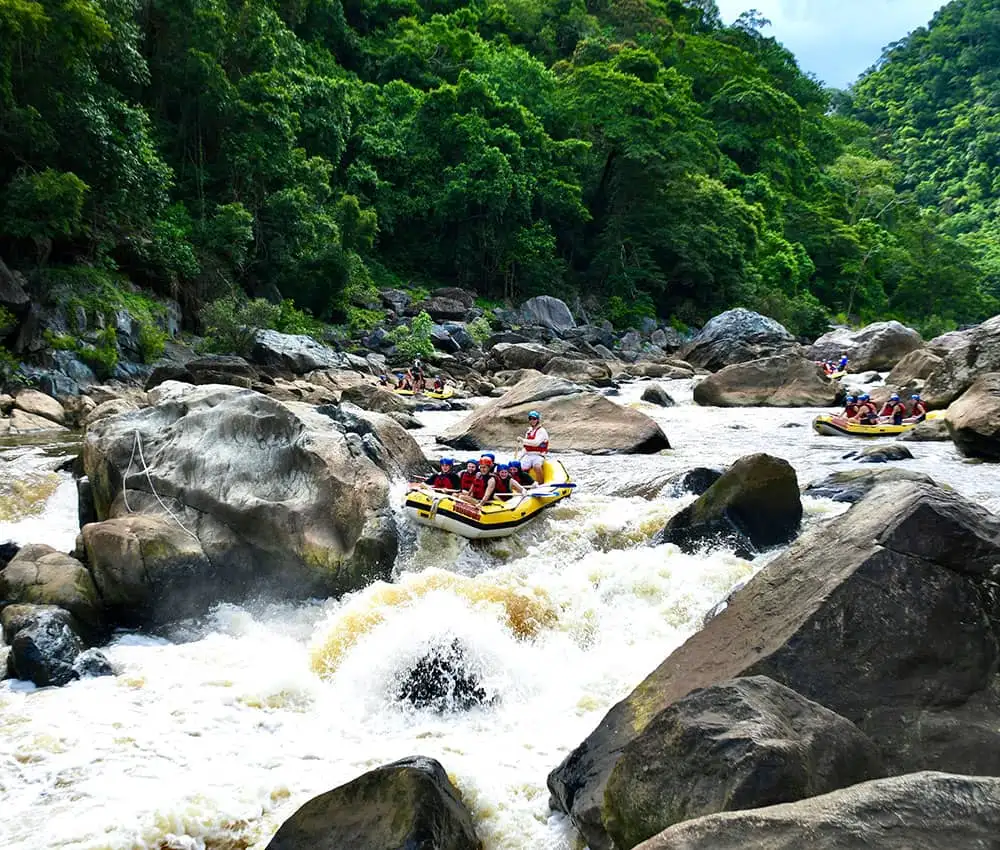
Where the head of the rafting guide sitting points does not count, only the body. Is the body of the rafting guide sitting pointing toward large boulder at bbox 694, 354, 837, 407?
no

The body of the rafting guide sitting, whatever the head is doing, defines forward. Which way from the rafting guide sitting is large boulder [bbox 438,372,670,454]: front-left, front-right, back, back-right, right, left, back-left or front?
back-right

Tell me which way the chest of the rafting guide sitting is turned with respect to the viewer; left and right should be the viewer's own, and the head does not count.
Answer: facing the viewer and to the left of the viewer

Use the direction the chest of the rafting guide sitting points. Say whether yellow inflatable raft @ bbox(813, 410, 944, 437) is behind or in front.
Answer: behind

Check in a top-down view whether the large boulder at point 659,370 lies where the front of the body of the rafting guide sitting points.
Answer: no

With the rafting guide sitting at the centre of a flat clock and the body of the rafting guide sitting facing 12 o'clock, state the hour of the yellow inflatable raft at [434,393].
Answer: The yellow inflatable raft is roughly at 4 o'clock from the rafting guide sitting.

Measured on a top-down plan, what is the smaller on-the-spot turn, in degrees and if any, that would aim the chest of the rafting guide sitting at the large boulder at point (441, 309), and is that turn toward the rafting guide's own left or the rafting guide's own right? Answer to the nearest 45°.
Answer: approximately 135° to the rafting guide's own right

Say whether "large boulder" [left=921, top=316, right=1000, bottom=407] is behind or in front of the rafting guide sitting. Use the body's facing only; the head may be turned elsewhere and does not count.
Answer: behind

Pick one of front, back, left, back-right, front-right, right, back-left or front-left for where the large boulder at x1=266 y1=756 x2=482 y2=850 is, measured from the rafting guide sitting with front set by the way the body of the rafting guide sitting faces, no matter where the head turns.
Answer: front-left

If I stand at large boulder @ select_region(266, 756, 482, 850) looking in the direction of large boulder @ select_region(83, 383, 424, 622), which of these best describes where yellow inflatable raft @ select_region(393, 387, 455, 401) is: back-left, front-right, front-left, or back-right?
front-right

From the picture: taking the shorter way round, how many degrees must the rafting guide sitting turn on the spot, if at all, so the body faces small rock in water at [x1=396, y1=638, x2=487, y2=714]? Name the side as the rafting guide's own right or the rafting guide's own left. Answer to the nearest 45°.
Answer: approximately 45° to the rafting guide's own left

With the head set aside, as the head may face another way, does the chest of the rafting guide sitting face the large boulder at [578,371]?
no

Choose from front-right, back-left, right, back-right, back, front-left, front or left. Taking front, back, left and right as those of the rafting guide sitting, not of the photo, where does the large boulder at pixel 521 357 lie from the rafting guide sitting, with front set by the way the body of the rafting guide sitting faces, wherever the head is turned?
back-right

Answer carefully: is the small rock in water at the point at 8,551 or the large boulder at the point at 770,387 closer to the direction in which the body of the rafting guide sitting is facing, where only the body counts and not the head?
the small rock in water

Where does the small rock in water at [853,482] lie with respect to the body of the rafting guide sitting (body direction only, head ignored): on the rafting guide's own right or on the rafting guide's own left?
on the rafting guide's own left

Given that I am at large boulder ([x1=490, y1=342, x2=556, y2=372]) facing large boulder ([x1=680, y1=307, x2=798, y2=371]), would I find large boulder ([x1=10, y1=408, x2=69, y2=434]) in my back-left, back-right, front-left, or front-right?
back-right

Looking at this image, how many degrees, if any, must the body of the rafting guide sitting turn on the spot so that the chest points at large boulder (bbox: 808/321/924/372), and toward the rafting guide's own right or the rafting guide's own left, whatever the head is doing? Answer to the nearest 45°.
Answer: approximately 180°

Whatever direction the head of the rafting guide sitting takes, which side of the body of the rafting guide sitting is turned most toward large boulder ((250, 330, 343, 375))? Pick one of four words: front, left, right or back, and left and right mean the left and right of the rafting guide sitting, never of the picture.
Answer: right

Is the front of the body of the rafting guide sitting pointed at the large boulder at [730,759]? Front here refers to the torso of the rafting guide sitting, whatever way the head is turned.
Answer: no
